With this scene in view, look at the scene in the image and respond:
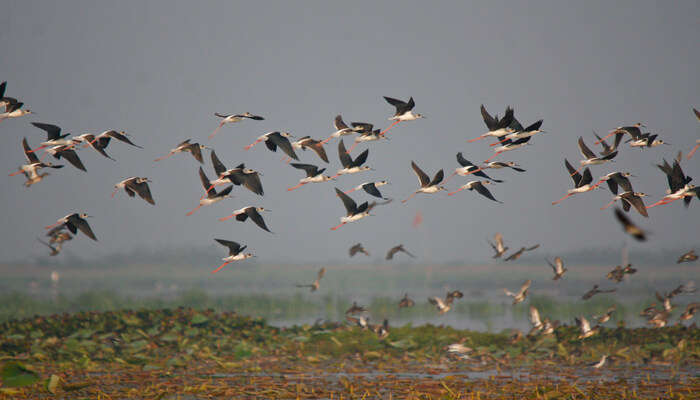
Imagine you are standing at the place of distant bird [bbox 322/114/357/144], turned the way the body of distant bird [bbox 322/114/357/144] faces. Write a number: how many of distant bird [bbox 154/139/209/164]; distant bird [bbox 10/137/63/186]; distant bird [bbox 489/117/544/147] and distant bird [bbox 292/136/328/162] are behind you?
3

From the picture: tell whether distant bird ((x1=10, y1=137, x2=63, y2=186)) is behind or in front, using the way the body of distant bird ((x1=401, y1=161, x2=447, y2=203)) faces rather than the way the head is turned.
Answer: behind

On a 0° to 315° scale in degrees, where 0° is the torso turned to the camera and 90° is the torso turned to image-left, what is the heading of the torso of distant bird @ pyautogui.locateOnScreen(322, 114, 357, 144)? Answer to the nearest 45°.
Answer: approximately 270°

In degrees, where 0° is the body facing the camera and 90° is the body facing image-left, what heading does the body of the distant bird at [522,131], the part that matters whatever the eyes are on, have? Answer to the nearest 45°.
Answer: approximately 270°

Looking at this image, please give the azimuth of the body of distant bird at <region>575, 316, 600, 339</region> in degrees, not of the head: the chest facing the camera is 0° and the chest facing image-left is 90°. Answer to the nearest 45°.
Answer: approximately 270°

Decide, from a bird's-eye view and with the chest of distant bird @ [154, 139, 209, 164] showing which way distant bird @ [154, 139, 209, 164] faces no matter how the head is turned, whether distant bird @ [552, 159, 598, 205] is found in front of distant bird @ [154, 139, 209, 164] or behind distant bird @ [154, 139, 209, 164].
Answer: in front

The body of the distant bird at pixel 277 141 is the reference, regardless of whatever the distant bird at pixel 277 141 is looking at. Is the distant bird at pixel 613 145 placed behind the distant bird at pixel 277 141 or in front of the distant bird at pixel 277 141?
in front

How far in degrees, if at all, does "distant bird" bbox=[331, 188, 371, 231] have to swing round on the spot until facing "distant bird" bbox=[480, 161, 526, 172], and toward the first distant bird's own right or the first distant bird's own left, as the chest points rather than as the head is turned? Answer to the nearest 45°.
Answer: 0° — it already faces it

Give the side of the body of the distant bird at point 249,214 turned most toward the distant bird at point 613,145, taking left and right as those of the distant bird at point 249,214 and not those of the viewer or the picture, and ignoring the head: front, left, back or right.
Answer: front

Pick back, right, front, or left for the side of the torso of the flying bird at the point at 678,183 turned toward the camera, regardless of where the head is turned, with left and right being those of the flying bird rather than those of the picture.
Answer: right

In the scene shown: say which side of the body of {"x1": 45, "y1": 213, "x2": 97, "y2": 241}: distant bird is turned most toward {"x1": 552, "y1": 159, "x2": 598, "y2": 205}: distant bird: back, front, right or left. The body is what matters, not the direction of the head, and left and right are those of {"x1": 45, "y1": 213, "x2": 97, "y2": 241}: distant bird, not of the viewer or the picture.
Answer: front
